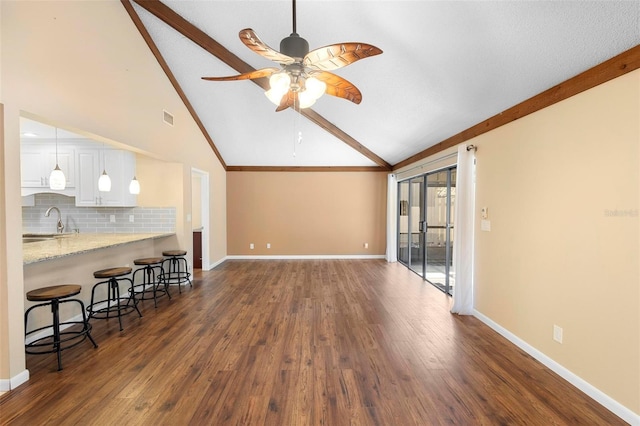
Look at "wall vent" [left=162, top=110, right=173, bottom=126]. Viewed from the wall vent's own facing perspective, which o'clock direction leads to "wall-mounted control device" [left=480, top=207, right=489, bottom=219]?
The wall-mounted control device is roughly at 12 o'clock from the wall vent.

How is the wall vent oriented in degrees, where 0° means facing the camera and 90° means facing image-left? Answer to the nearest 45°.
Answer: approximately 315°

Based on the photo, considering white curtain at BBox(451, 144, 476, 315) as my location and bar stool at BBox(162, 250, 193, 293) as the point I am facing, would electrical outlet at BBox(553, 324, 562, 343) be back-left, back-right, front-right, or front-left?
back-left

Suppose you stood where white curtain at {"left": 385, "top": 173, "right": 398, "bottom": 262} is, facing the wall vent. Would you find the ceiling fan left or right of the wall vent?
left
